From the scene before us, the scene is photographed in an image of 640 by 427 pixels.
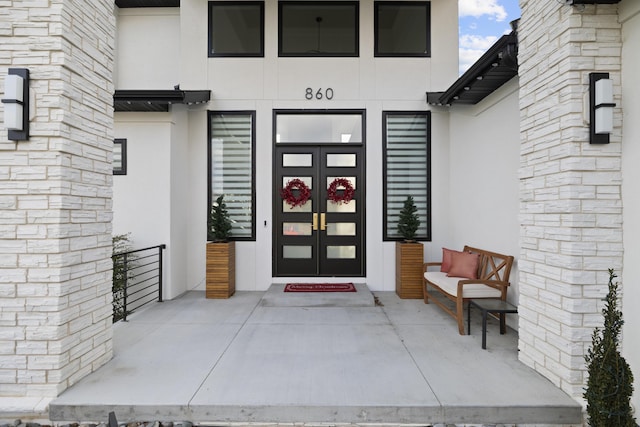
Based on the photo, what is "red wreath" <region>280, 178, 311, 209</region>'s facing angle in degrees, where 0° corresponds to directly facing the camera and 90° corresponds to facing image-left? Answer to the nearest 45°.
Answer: approximately 0°

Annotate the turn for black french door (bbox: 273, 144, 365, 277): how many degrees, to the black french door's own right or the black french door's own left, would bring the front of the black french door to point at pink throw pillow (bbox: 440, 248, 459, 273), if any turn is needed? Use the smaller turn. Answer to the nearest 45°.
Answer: approximately 45° to the black french door's own left

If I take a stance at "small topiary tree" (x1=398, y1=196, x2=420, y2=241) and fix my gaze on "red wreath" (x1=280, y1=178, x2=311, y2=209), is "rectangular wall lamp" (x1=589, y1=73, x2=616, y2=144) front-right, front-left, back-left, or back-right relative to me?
back-left

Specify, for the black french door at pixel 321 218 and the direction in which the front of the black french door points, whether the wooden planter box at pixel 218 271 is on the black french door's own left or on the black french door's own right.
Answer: on the black french door's own right

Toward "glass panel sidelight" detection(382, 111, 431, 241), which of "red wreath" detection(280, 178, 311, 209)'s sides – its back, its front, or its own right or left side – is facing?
left

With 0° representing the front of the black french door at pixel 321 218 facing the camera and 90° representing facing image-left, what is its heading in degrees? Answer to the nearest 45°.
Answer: approximately 0°

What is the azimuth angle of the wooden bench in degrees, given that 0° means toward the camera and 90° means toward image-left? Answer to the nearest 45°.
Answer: approximately 45°
